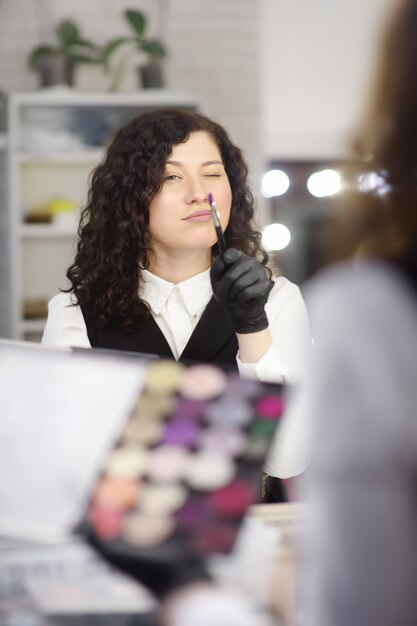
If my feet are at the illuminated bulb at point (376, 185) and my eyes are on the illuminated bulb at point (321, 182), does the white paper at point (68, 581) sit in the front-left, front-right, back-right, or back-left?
front-left

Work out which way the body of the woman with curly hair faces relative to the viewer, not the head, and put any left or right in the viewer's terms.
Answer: facing the viewer

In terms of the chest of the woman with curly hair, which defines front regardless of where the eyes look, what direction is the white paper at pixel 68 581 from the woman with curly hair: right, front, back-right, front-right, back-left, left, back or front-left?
front

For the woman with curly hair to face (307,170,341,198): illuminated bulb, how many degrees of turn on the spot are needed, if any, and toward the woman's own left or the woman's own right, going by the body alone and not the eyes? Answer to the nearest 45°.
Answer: approximately 180°

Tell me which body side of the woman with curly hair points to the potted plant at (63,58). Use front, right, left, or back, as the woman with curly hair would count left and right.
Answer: back

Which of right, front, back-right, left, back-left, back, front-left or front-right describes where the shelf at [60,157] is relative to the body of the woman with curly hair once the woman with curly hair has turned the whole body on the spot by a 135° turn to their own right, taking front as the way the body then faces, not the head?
front-right

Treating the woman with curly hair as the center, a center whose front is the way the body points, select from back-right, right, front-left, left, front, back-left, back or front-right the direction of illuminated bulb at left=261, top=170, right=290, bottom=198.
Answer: back

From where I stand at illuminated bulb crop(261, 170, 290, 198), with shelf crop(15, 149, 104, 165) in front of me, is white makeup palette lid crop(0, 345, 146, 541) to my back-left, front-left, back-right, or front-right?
front-left

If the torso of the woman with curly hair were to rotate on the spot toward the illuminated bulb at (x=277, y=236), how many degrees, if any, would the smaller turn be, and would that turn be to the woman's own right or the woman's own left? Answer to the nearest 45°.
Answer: approximately 180°

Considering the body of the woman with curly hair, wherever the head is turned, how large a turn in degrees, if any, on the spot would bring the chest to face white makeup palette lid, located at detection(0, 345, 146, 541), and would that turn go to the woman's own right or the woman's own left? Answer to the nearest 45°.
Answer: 0° — they already face it
